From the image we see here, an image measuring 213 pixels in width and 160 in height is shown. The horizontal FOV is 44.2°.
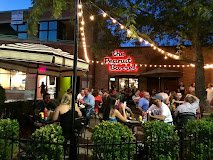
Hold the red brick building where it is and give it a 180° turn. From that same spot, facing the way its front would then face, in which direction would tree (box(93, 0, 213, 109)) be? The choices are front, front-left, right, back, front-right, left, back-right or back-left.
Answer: back

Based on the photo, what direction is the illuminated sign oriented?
toward the camera

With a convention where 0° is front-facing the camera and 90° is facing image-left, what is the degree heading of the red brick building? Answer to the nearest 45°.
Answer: approximately 0°

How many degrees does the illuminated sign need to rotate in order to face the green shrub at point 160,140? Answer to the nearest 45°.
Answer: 0° — it already faces it

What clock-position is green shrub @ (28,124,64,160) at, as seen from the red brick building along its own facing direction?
The green shrub is roughly at 12 o'clock from the red brick building.

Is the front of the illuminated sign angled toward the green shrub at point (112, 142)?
yes

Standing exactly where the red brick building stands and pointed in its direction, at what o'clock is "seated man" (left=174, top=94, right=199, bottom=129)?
The seated man is roughly at 12 o'clock from the red brick building.

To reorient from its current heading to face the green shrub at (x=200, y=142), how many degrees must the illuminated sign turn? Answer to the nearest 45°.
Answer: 0° — it already faces it

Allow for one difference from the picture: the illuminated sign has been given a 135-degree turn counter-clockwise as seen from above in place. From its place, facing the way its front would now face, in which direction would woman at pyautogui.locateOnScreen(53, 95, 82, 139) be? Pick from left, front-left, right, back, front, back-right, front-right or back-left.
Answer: back-right

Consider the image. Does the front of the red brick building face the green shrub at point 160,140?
yes

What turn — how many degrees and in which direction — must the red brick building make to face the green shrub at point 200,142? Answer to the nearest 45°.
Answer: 0° — it already faces it

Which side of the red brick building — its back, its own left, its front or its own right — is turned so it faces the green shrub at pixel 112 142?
front

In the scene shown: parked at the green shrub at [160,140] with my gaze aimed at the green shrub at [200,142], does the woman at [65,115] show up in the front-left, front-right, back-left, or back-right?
back-left
